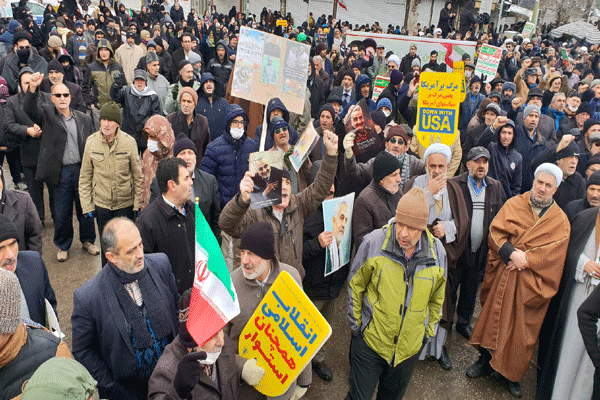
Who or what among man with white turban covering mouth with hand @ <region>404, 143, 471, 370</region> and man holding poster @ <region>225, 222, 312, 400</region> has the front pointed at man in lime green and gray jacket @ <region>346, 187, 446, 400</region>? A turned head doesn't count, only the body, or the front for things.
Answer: the man with white turban covering mouth with hand

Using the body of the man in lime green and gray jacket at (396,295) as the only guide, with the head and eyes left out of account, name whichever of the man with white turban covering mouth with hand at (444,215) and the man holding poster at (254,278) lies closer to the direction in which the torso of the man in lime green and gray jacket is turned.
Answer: the man holding poster

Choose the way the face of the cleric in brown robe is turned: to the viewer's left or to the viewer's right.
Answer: to the viewer's left

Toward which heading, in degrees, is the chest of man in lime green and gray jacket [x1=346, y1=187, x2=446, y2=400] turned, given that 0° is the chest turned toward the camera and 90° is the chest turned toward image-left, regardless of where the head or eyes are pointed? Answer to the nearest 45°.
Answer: approximately 0°

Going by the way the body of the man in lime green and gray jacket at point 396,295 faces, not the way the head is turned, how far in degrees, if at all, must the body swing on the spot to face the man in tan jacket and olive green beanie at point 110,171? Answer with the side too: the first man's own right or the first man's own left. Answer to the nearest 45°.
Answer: approximately 135° to the first man's own right

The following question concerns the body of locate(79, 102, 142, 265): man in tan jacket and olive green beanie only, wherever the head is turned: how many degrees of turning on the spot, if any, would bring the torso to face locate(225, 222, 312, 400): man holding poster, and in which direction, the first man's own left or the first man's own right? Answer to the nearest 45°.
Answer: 0° — they already face them

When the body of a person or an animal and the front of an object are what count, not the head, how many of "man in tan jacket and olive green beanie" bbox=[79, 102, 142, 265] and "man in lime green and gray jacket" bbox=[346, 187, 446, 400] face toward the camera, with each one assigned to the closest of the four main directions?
2

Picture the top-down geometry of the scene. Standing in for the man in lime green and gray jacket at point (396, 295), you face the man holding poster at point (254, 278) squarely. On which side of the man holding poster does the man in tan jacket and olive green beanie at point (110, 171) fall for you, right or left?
right

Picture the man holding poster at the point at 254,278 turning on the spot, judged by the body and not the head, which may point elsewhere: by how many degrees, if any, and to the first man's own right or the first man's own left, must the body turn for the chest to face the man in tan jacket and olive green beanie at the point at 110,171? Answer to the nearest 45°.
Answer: approximately 90° to the first man's own right

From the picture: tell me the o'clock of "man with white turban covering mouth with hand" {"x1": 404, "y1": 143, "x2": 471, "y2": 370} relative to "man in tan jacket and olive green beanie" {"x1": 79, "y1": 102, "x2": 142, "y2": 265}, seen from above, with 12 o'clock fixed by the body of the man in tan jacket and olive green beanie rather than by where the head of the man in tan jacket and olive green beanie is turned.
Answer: The man with white turban covering mouth with hand is roughly at 10 o'clock from the man in tan jacket and olive green beanie.

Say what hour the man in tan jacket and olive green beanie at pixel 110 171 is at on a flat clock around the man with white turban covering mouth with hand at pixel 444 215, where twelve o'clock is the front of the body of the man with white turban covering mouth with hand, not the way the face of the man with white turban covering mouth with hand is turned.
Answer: The man in tan jacket and olive green beanie is roughly at 3 o'clock from the man with white turban covering mouth with hand.

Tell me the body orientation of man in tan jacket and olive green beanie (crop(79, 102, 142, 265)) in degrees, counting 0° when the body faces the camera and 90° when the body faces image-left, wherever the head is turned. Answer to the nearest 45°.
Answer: approximately 0°

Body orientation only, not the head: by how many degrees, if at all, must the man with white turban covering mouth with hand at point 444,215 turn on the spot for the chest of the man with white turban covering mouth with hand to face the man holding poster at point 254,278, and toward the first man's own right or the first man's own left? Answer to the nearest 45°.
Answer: approximately 45° to the first man's own right
